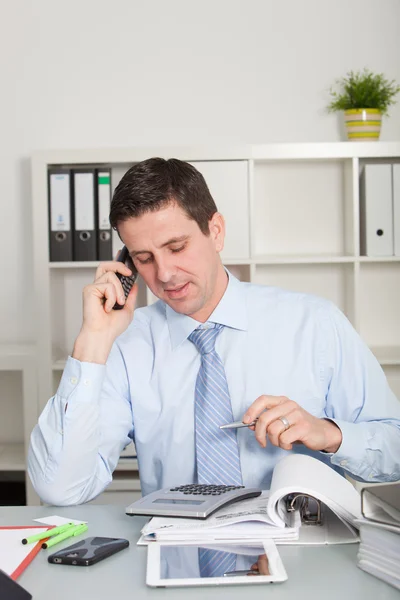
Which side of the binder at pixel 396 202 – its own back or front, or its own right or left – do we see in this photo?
front

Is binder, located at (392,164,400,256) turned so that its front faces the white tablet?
yes

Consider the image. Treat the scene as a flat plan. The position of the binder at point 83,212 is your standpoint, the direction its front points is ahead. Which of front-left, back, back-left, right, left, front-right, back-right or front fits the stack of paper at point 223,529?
front

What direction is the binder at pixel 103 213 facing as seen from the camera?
toward the camera

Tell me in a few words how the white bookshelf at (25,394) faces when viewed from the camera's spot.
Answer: facing the viewer

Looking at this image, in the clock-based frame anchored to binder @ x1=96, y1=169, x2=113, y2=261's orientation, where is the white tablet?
The white tablet is roughly at 12 o'clock from the binder.

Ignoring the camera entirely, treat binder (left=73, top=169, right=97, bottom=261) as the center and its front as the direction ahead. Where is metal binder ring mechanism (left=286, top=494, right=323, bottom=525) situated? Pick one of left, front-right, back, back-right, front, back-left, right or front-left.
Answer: front

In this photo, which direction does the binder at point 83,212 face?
toward the camera

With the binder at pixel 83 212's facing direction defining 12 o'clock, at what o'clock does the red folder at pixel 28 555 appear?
The red folder is roughly at 12 o'clock from the binder.
